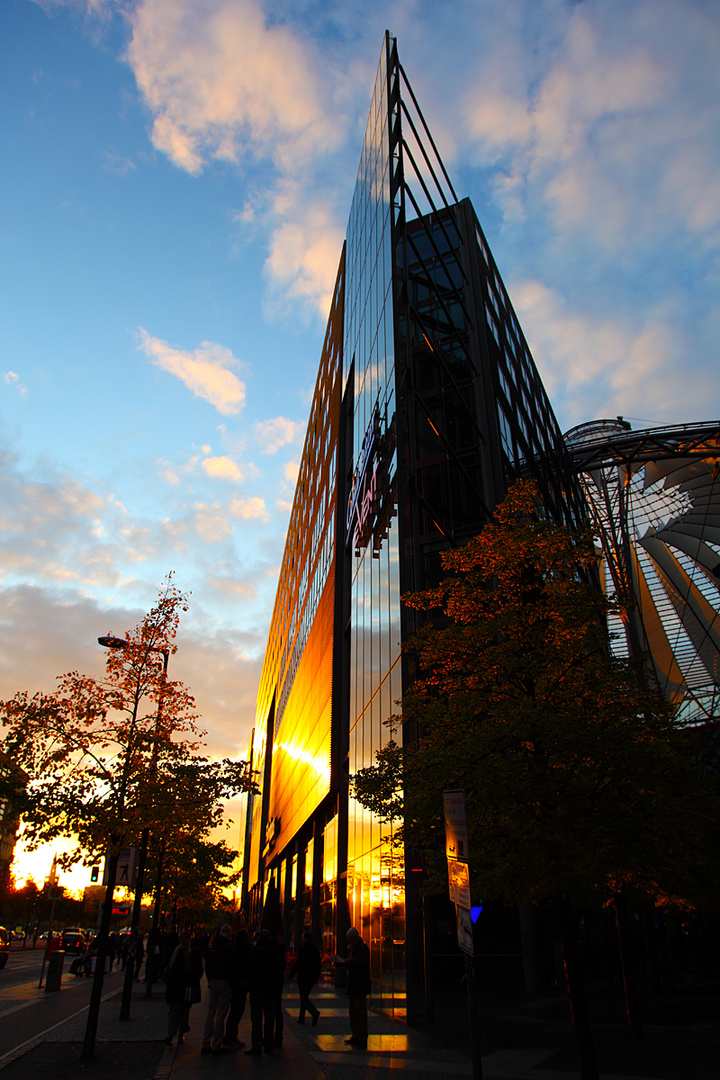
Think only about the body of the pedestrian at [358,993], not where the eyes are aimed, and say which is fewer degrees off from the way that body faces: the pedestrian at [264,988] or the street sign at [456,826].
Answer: the pedestrian

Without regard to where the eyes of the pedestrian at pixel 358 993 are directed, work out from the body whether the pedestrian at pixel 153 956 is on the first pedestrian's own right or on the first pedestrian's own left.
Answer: on the first pedestrian's own right

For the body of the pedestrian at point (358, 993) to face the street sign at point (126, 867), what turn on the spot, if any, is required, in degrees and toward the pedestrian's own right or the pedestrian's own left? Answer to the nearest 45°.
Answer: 0° — they already face it

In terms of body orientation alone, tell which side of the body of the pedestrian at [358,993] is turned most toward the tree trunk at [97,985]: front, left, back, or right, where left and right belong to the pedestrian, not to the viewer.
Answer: front

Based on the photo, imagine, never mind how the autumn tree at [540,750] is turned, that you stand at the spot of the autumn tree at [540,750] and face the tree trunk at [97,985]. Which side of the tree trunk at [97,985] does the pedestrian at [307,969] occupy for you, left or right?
right

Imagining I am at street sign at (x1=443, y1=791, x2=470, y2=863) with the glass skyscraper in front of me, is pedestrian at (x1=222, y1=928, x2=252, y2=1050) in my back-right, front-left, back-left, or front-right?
front-left

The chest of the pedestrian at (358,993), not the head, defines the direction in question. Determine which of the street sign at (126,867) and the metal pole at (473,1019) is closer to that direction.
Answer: the street sign

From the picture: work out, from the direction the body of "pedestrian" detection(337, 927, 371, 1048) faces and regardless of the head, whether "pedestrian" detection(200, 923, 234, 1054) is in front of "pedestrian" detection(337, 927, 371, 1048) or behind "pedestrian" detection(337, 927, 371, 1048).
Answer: in front

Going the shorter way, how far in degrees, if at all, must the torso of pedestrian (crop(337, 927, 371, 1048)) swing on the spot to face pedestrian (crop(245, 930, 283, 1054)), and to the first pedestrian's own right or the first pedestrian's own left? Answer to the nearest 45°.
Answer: approximately 45° to the first pedestrian's own left

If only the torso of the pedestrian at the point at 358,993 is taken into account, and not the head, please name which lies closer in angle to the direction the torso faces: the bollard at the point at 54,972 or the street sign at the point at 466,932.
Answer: the bollard

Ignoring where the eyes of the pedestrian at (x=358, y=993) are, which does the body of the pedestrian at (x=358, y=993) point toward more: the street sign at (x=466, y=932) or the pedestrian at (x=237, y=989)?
the pedestrian

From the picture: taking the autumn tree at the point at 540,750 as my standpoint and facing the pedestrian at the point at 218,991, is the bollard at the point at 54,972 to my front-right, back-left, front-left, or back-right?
front-right

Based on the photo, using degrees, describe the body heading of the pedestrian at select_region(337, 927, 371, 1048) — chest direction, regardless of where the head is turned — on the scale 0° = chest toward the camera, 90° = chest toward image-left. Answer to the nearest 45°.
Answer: approximately 90°
